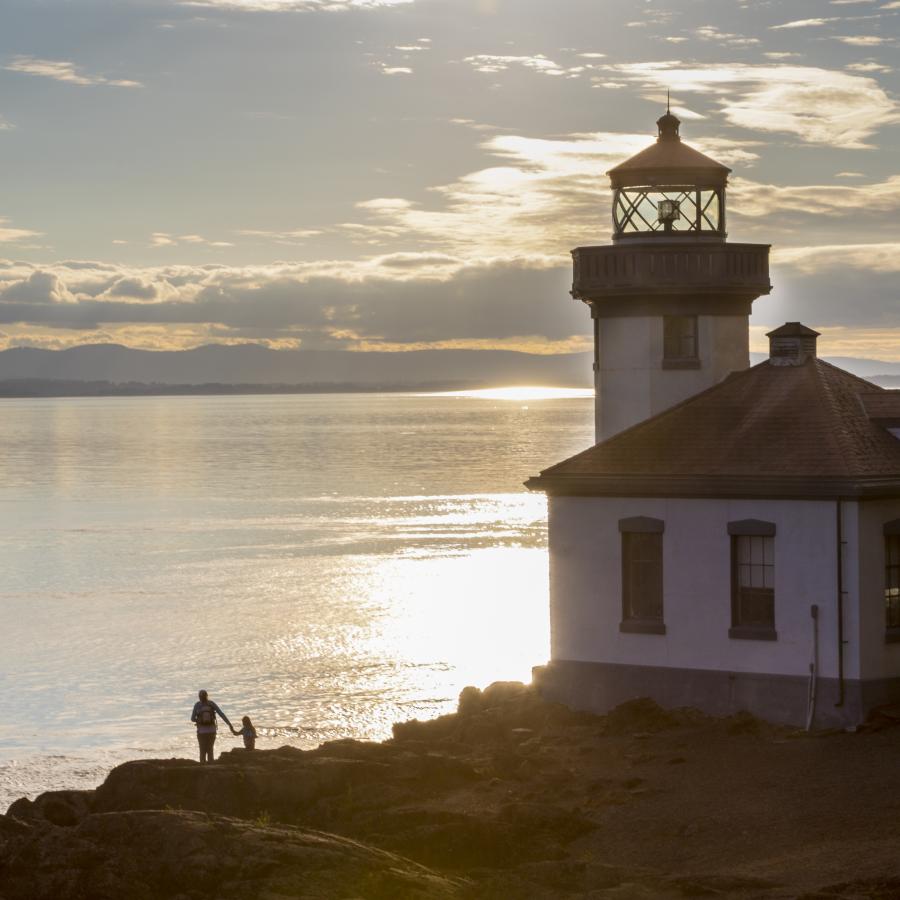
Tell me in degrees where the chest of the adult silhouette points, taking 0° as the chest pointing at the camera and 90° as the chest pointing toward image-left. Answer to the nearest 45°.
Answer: approximately 180°

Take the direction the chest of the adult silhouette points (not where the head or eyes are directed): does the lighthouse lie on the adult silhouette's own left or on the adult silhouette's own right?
on the adult silhouette's own right

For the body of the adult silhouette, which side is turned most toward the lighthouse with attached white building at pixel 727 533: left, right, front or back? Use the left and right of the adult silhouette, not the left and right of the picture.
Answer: right
